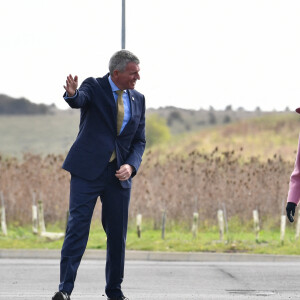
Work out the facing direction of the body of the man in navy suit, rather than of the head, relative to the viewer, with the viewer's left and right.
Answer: facing the viewer and to the right of the viewer
